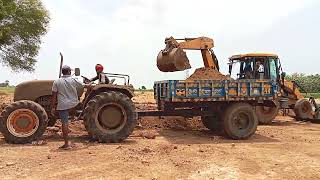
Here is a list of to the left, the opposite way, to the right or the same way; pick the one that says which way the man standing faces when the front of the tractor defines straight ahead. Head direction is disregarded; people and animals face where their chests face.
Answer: to the right

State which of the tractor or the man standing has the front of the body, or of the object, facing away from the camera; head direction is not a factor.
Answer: the man standing

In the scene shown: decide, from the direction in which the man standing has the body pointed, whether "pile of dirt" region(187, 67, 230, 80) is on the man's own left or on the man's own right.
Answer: on the man's own right

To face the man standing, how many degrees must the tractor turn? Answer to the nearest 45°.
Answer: approximately 45° to its left

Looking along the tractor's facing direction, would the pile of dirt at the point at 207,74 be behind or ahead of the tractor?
behind

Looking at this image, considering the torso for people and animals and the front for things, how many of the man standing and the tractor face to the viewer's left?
1

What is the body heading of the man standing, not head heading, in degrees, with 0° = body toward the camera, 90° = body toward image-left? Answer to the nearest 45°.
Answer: approximately 180°

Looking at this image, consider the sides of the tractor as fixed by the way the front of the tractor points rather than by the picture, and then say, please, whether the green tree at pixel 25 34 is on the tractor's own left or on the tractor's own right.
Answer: on the tractor's own right

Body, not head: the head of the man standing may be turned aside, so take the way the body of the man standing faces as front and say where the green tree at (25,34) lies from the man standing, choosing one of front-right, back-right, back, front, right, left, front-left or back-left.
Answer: front

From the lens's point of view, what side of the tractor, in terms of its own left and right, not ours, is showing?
left
